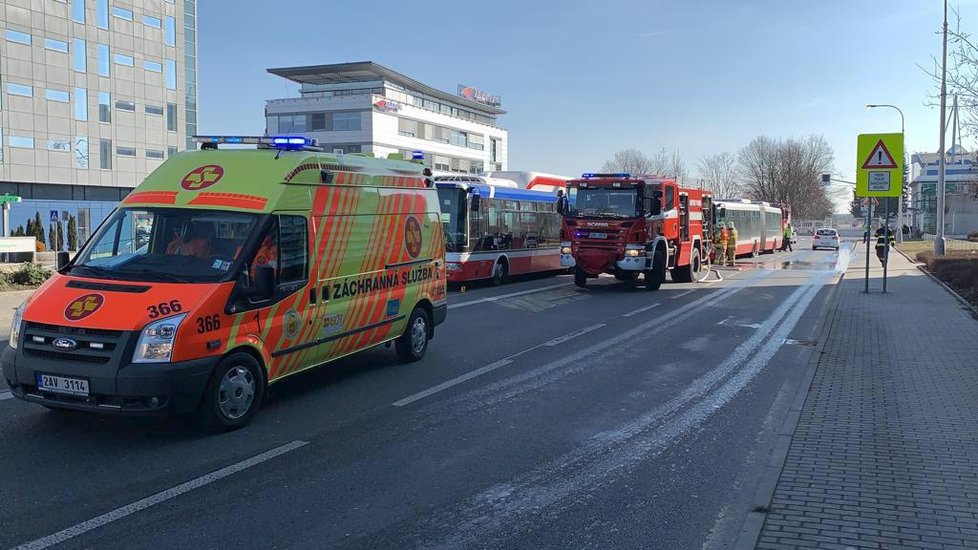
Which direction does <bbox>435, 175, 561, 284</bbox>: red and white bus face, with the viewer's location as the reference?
facing the viewer and to the left of the viewer

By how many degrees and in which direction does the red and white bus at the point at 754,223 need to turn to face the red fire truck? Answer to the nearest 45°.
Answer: approximately 45° to its left

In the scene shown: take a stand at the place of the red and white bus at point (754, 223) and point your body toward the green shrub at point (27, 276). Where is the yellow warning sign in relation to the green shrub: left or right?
left

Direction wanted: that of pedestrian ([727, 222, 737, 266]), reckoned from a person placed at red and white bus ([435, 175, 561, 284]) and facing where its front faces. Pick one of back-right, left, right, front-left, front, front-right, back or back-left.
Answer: back

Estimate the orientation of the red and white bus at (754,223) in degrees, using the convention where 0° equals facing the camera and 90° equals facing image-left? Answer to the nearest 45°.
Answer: approximately 45°

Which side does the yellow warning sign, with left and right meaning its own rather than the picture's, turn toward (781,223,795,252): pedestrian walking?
back

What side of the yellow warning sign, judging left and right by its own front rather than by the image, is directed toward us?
front

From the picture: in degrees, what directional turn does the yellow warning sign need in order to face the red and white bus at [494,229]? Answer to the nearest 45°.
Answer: approximately 90° to its right
